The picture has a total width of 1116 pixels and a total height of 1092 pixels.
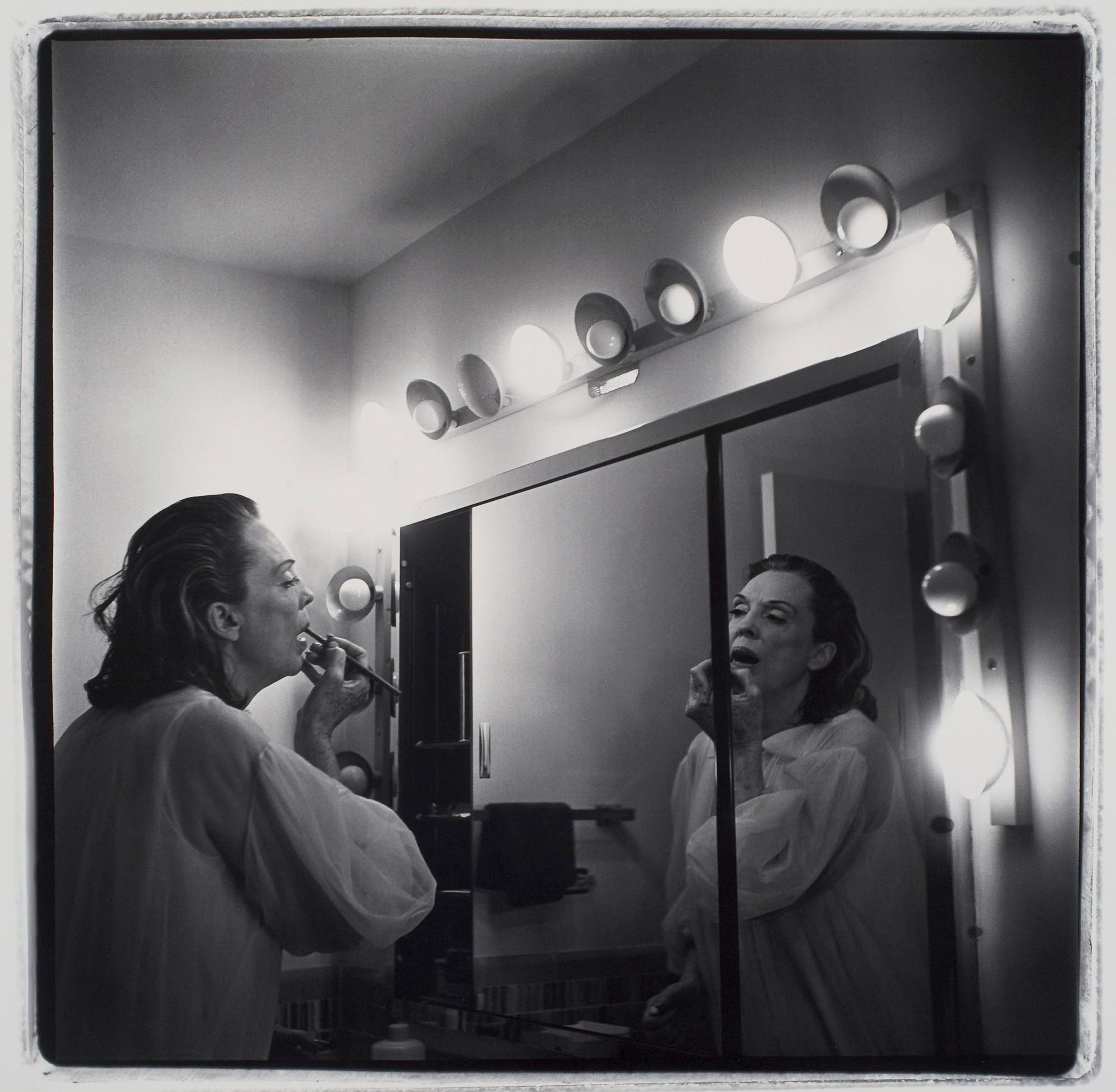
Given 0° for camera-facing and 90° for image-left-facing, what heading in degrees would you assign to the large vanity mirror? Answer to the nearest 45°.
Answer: approximately 45°

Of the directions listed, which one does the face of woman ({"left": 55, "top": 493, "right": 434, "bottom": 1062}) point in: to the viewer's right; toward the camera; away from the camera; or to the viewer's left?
to the viewer's right

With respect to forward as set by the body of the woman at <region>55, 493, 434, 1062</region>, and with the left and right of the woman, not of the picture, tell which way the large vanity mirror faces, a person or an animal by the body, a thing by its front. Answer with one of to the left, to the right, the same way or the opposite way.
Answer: the opposite way

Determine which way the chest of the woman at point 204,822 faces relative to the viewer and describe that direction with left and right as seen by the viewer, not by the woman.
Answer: facing away from the viewer and to the right of the viewer
